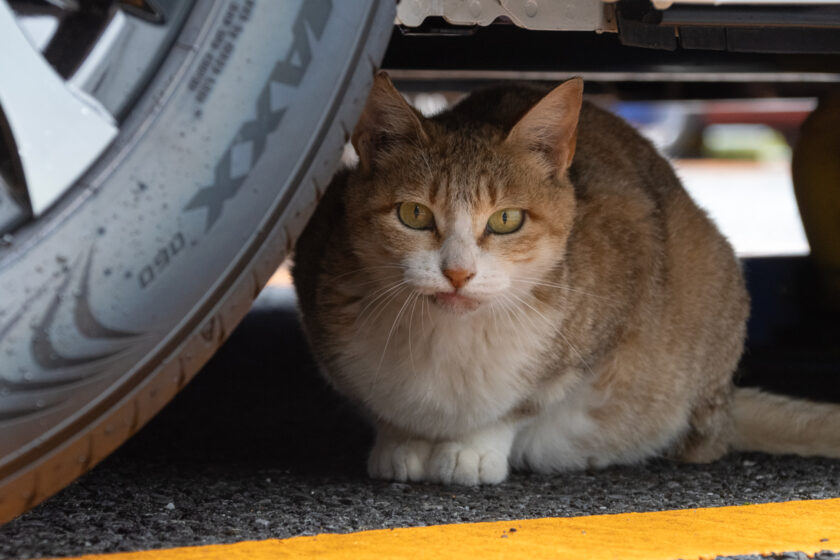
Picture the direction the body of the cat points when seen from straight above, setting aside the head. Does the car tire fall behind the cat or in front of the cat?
in front

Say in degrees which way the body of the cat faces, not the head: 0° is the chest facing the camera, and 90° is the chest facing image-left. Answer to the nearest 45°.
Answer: approximately 45°
